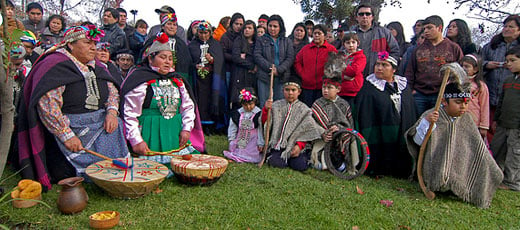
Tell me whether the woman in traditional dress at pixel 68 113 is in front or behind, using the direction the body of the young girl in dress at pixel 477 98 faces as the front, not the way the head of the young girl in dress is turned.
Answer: in front

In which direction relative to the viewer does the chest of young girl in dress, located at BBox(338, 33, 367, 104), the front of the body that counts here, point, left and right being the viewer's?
facing the viewer and to the left of the viewer

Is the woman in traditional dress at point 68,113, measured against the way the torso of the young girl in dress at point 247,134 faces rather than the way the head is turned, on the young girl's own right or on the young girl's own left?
on the young girl's own right

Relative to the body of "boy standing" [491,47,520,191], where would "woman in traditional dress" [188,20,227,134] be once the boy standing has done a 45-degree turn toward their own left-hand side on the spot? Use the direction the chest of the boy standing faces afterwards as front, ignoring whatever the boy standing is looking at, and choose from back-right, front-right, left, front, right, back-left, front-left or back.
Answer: right
